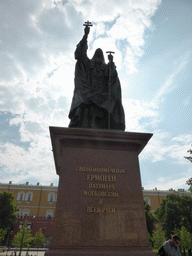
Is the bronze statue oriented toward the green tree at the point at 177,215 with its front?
no

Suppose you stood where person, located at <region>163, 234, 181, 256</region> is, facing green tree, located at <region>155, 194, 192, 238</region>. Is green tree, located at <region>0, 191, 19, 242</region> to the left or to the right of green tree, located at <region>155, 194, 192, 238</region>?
left

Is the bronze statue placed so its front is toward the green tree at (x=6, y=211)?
no

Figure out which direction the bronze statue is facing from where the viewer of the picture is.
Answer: facing the viewer

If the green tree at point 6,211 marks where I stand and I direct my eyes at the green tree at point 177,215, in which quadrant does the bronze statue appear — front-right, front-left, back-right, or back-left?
front-right
